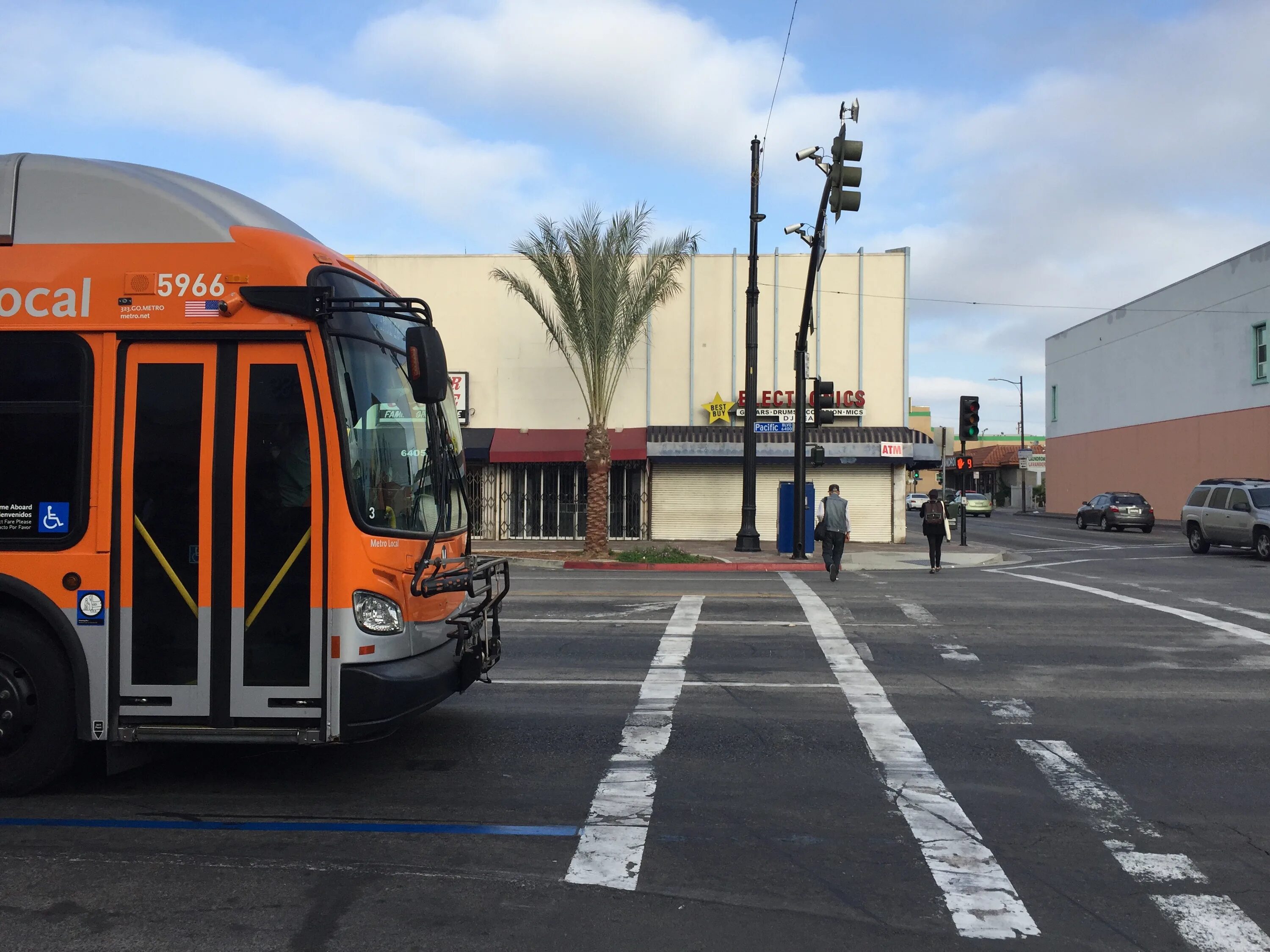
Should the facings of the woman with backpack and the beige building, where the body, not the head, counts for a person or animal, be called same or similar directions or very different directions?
very different directions

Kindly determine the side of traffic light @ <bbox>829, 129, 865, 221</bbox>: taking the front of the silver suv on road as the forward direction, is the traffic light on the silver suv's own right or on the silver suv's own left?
on the silver suv's own right

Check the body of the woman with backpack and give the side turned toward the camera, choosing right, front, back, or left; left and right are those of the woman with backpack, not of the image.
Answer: back

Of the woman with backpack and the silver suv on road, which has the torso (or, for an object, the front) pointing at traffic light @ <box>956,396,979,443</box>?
the woman with backpack

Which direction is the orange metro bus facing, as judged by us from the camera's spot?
facing to the right of the viewer

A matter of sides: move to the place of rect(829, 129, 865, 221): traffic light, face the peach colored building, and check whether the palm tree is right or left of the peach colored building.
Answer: left

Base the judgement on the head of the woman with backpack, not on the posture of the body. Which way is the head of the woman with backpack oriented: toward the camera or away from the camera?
away from the camera

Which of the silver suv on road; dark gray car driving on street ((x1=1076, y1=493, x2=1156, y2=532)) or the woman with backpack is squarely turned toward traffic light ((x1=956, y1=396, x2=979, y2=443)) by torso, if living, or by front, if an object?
the woman with backpack
